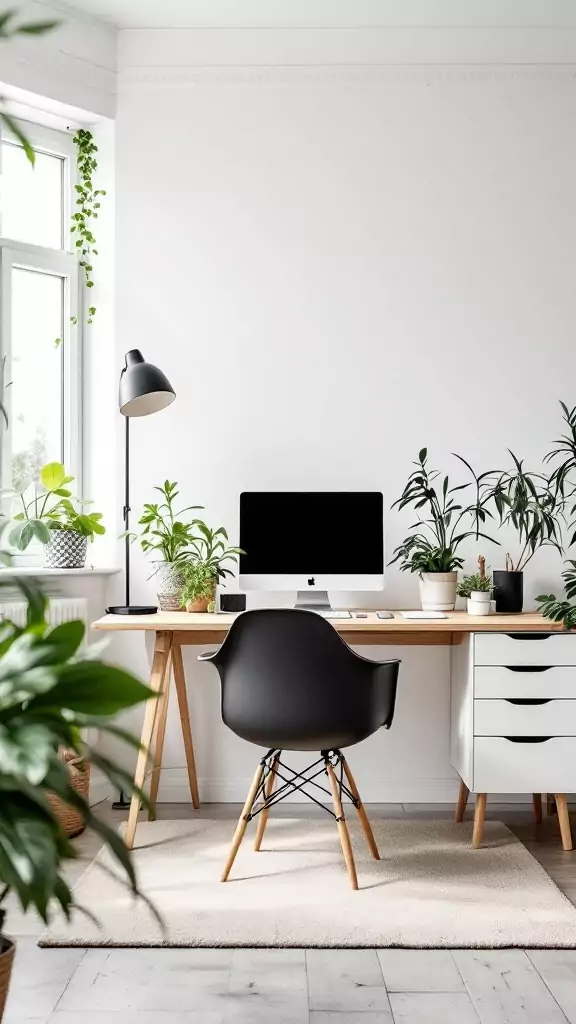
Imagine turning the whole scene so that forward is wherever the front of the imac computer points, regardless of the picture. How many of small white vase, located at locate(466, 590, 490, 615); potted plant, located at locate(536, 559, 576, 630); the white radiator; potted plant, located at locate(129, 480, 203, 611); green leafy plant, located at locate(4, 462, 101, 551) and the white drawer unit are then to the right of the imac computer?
3

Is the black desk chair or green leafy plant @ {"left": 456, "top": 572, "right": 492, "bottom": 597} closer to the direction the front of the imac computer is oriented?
the black desk chair

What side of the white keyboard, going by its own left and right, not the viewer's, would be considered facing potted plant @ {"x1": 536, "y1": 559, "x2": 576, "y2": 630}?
left

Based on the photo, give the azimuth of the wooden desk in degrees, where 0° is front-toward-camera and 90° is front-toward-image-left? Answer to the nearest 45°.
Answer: approximately 0°

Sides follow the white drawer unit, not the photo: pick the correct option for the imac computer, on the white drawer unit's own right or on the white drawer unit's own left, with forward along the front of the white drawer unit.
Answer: on the white drawer unit's own right

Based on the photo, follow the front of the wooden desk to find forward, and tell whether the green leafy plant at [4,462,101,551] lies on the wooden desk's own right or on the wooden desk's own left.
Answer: on the wooden desk's own right

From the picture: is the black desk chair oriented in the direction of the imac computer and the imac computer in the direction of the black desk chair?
yes

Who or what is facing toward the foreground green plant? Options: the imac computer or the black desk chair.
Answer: the imac computer

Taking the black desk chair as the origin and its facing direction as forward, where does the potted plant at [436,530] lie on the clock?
The potted plant is roughly at 1 o'clock from the black desk chair.

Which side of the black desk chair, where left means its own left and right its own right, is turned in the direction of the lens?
back

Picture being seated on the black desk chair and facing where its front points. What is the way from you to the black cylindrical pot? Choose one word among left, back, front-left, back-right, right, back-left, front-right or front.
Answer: front-right
